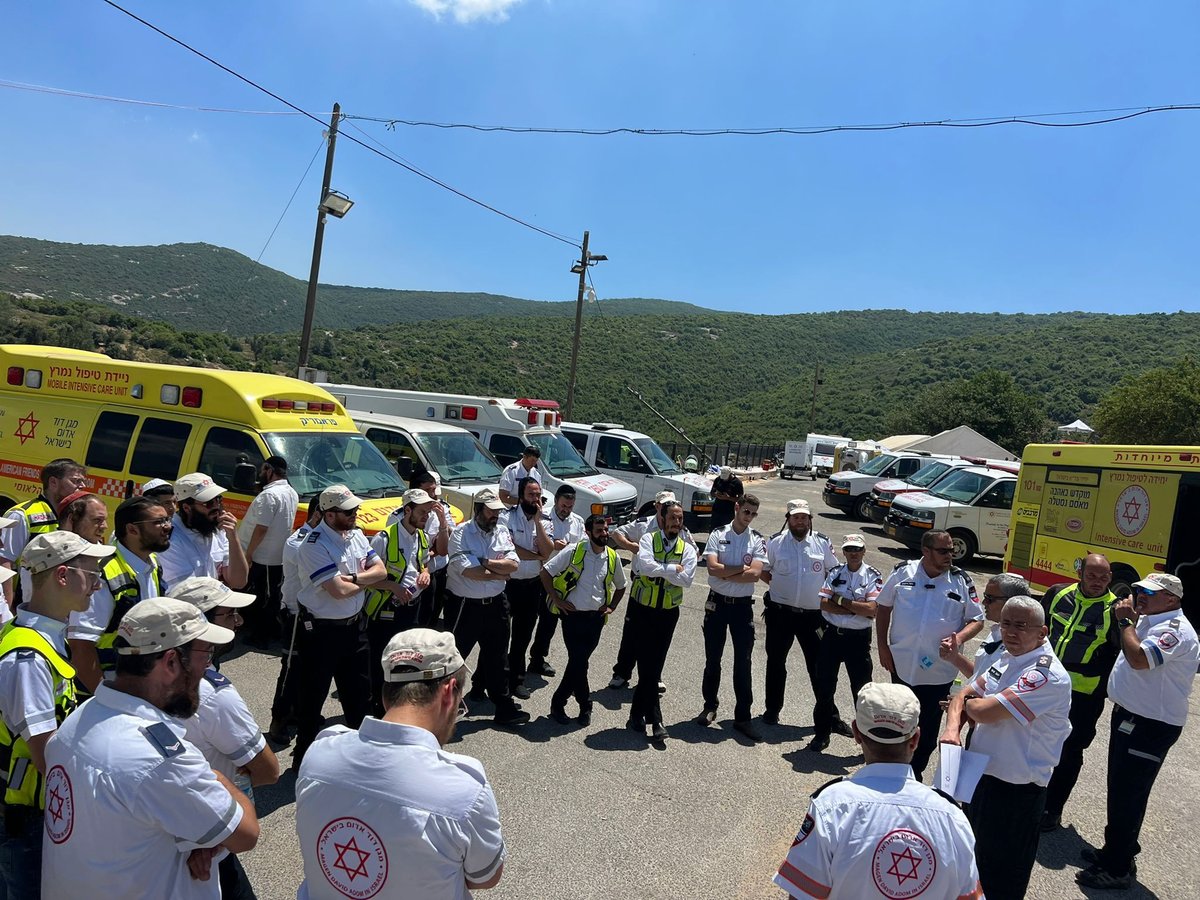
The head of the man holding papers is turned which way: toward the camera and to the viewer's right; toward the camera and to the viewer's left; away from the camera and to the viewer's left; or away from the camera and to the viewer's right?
toward the camera and to the viewer's left

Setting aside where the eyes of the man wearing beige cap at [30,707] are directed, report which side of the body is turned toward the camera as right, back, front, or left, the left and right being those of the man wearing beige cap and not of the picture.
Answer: right

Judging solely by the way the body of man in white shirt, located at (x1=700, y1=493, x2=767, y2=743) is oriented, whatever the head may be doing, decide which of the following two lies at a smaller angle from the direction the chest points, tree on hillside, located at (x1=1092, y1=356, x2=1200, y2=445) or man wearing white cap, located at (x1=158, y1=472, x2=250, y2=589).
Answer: the man wearing white cap

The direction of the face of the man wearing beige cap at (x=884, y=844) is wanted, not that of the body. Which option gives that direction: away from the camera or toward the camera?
away from the camera

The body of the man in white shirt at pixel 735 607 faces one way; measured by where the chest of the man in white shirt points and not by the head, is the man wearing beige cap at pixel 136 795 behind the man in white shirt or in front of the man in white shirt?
in front

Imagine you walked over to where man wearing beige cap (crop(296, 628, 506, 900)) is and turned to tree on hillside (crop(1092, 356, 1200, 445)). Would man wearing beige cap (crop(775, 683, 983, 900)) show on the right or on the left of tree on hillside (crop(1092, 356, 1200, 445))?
right

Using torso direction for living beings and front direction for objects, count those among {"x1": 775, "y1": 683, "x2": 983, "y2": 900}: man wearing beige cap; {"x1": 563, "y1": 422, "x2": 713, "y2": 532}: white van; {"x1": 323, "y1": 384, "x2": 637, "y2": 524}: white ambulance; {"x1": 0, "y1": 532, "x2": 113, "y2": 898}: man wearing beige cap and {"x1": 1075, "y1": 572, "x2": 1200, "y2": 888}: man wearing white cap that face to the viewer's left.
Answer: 1

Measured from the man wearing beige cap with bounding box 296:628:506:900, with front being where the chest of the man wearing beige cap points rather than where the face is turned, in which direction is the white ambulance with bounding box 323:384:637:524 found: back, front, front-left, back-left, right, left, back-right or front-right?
front-left

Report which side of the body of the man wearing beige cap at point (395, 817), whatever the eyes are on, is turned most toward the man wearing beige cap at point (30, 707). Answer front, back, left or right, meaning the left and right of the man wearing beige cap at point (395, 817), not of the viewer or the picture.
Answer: left

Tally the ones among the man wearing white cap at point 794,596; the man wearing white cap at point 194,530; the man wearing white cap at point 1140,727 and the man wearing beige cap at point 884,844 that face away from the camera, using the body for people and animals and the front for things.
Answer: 1

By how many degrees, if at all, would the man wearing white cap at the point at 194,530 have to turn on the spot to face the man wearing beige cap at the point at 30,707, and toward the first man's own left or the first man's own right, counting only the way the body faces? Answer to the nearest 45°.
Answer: approximately 45° to the first man's own right

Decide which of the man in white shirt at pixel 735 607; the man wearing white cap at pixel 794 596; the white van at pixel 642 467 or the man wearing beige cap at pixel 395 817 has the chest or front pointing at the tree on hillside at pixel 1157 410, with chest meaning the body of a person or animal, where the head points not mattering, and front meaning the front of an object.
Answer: the man wearing beige cap

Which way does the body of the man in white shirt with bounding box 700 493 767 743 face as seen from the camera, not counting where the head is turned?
toward the camera

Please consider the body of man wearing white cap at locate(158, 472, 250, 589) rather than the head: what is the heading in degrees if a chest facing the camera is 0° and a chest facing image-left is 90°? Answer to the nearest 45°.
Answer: approximately 315°

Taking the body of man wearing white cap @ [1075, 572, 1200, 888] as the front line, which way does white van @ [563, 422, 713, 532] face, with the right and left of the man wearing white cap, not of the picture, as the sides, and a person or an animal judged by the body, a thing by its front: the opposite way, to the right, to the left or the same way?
the opposite way

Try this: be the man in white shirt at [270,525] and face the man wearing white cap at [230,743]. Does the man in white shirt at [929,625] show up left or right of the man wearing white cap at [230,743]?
left

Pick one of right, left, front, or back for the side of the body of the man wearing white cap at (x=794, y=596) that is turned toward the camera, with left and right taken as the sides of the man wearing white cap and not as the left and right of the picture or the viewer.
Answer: front

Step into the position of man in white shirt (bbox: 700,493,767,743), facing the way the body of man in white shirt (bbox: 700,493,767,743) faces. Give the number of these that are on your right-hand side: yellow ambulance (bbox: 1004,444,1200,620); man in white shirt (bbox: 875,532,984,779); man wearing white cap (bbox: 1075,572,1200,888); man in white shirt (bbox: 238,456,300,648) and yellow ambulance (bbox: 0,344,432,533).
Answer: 2

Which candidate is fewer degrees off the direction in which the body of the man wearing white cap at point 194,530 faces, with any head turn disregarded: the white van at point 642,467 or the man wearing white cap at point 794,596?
the man wearing white cap

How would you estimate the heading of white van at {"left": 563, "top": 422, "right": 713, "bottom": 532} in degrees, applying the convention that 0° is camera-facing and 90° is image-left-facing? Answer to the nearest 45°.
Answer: approximately 315°

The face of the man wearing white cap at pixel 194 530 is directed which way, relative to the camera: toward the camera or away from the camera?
toward the camera

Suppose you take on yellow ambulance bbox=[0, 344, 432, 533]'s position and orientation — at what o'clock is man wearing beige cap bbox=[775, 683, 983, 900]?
The man wearing beige cap is roughly at 1 o'clock from the yellow ambulance.
